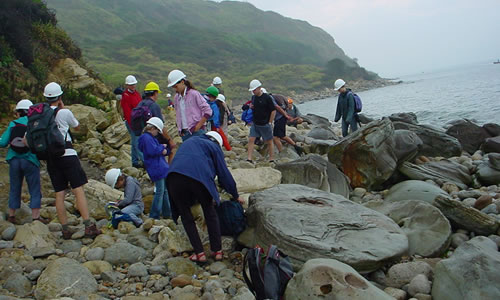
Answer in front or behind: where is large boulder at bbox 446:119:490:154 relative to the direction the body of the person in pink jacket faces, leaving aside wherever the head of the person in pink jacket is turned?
behind

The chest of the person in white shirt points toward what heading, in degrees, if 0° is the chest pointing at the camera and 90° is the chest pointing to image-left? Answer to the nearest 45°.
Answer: approximately 225°

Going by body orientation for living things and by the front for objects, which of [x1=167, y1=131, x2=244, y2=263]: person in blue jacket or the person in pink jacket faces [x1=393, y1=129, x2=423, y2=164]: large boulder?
the person in blue jacket

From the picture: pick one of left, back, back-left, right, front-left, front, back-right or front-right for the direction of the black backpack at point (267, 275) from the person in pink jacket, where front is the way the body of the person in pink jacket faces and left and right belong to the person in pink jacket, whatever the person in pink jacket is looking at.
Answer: front-left

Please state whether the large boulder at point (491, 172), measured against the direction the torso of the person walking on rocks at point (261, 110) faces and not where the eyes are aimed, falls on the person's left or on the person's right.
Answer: on the person's left

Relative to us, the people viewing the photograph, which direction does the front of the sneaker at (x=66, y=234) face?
facing away from the viewer and to the right of the viewer

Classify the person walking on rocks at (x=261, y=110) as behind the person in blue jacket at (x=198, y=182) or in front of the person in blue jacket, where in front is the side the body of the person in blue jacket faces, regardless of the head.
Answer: in front

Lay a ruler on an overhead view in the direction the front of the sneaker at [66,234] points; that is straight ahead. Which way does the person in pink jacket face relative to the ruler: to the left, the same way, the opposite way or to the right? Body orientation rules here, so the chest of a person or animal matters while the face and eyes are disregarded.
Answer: the opposite way

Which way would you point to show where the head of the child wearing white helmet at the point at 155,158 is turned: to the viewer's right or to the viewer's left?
to the viewer's right
